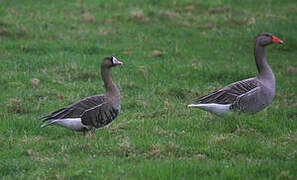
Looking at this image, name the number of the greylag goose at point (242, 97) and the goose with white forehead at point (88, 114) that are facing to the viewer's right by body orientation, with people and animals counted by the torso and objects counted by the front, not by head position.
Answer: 2

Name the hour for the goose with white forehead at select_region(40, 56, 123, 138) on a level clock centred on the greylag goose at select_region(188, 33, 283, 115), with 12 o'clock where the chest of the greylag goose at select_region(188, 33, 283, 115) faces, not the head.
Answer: the goose with white forehead at select_region(40, 56, 123, 138) is roughly at 5 o'clock from the greylag goose at select_region(188, 33, 283, 115).

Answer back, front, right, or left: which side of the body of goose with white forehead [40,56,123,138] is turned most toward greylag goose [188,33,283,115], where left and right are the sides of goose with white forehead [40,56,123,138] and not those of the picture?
front

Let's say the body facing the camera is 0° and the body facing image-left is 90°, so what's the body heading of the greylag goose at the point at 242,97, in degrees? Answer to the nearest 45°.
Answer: approximately 270°

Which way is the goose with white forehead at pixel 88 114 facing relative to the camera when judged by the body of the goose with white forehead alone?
to the viewer's right
